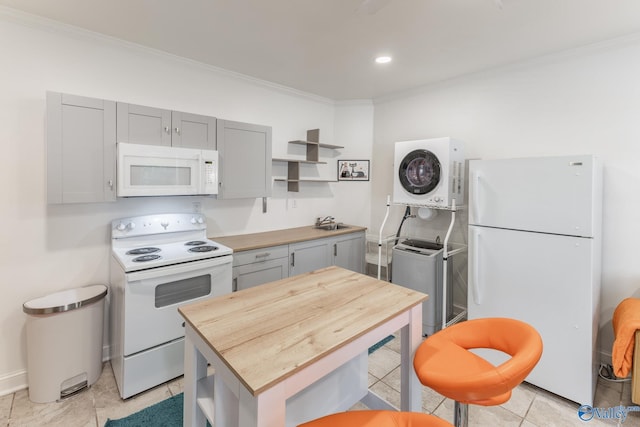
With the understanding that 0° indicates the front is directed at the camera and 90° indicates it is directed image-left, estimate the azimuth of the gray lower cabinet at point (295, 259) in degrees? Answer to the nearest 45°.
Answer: approximately 315°

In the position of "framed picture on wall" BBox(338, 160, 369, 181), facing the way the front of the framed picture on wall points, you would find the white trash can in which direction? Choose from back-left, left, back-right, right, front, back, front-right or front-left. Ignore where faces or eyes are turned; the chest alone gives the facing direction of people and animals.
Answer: front-right

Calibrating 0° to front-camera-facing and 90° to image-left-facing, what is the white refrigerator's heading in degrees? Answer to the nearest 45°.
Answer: approximately 45°

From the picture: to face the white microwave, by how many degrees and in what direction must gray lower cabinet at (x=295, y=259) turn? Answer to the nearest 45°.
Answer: approximately 90° to its right

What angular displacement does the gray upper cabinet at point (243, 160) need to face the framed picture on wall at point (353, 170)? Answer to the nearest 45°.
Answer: approximately 90° to its left

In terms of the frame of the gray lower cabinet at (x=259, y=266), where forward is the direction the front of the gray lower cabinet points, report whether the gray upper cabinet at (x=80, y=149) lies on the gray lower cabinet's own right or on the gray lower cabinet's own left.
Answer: on the gray lower cabinet's own right

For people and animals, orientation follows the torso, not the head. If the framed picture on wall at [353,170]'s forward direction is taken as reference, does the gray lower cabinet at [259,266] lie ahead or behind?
ahead

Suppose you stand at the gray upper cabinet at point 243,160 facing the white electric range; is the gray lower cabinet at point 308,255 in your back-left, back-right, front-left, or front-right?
back-left

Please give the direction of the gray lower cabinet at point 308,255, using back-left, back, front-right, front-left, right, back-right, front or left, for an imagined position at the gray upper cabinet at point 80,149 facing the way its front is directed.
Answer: front-left

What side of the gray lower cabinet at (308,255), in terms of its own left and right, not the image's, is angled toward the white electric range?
right
